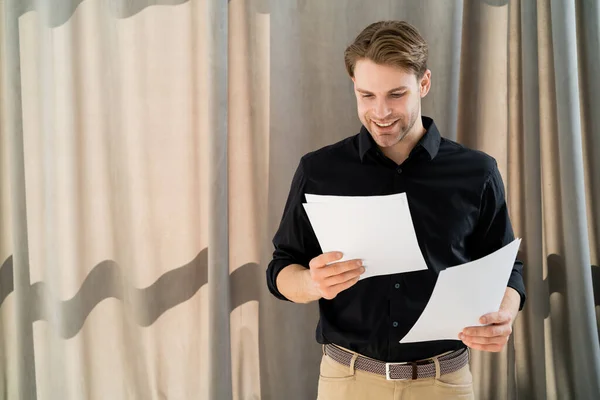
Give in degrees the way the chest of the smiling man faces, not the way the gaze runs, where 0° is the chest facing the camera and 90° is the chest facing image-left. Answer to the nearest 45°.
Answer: approximately 0°
